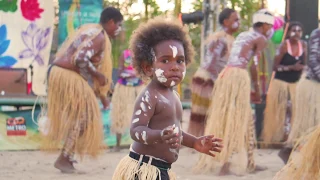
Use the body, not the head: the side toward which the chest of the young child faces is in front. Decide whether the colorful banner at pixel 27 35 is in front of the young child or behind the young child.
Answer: behind

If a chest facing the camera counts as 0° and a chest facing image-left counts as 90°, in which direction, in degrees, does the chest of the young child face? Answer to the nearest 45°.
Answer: approximately 315°

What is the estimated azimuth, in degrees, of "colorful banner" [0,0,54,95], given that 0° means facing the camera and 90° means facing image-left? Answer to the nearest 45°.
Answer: approximately 0°

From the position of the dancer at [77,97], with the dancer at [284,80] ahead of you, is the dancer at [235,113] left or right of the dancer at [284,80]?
right

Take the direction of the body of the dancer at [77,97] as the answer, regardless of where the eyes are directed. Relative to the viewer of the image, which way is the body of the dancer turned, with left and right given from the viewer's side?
facing to the right of the viewer

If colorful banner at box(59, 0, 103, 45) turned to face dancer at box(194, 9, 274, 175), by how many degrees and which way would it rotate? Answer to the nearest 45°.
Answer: approximately 45° to its left
